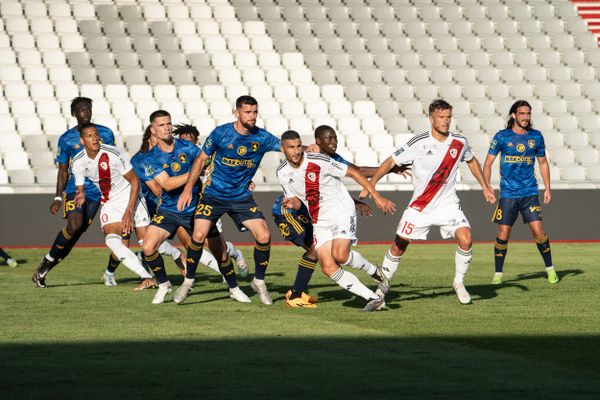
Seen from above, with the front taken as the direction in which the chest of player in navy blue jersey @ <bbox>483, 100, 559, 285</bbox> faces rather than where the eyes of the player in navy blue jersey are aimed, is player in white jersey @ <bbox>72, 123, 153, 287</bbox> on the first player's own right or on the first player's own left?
on the first player's own right

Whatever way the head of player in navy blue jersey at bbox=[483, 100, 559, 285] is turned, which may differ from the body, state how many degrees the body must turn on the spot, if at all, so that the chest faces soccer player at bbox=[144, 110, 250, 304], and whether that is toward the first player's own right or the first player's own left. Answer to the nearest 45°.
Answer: approximately 45° to the first player's own right

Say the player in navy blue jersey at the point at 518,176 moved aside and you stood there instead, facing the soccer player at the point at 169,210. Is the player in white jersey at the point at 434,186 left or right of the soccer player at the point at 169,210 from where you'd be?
left

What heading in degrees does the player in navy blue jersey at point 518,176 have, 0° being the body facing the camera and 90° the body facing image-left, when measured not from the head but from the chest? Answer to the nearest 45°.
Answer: approximately 0°

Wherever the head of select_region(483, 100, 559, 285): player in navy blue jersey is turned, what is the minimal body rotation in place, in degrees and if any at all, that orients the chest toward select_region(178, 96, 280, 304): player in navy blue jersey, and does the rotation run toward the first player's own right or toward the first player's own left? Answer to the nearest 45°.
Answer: approximately 45° to the first player's own right

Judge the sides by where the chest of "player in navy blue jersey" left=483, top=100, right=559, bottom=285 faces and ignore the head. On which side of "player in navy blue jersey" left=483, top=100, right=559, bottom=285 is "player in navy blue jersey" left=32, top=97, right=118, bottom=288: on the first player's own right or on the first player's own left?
on the first player's own right
